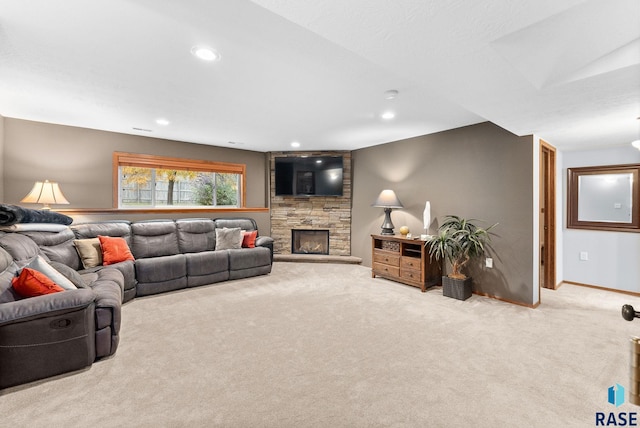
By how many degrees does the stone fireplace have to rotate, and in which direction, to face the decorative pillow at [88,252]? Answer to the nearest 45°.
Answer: approximately 45° to its right

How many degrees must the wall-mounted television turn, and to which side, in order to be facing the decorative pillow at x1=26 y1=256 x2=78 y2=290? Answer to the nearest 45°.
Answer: approximately 45° to its right

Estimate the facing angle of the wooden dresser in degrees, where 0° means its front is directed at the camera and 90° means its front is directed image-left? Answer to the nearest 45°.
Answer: approximately 45°

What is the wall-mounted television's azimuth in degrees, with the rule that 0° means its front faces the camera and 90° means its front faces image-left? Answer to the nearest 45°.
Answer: approximately 0°
